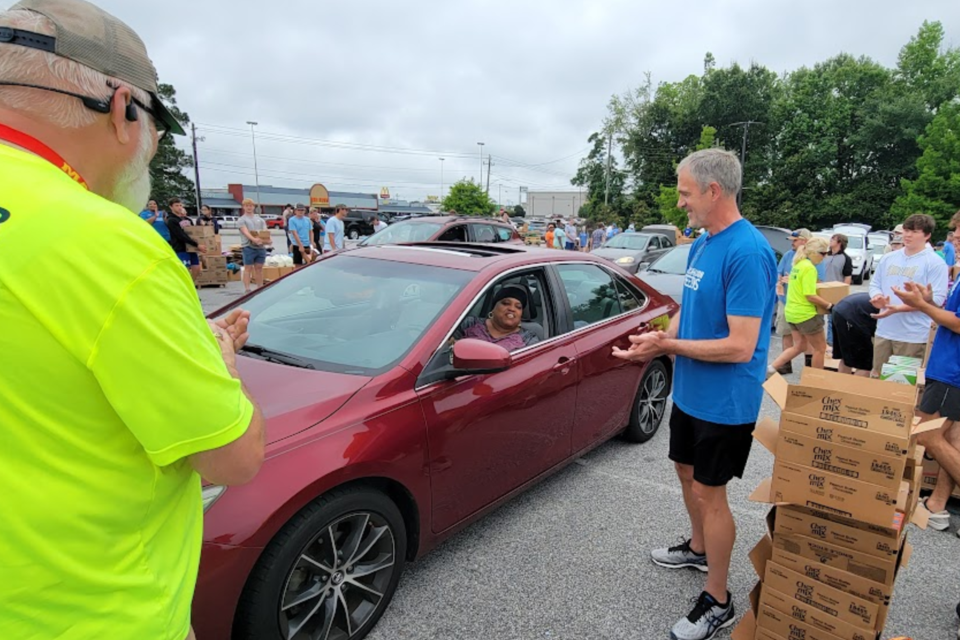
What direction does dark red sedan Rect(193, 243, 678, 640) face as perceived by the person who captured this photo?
facing the viewer and to the left of the viewer

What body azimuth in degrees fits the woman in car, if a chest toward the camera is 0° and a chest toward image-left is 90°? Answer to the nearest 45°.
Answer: approximately 0°

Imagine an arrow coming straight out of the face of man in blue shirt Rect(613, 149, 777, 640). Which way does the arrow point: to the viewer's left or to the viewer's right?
to the viewer's left

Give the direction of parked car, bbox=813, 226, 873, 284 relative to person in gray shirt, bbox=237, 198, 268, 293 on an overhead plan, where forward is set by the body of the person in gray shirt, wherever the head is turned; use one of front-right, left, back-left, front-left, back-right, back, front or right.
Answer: left

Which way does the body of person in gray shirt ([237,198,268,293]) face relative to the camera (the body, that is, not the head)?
toward the camera

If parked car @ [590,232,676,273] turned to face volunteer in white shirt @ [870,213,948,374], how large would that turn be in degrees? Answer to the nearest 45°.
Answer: approximately 45° to its left

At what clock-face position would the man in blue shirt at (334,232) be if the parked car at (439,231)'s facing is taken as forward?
The man in blue shirt is roughly at 3 o'clock from the parked car.

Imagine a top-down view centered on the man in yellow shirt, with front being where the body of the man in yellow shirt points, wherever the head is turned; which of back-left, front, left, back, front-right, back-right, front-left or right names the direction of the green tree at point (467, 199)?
front

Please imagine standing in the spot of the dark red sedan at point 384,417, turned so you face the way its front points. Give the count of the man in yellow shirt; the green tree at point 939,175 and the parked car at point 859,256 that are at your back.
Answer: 2

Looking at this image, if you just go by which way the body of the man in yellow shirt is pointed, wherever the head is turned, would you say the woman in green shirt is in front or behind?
in front

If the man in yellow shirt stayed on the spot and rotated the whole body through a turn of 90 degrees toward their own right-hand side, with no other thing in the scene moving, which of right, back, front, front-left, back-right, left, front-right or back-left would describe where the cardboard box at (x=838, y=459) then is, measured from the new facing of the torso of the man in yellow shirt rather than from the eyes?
front-left

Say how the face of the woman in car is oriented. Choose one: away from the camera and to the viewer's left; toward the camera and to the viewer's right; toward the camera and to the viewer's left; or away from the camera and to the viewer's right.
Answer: toward the camera and to the viewer's right

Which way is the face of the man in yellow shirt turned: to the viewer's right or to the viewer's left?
to the viewer's right

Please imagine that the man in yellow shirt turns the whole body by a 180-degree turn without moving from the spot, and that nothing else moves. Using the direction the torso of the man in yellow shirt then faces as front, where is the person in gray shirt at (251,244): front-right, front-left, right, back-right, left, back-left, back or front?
back-right

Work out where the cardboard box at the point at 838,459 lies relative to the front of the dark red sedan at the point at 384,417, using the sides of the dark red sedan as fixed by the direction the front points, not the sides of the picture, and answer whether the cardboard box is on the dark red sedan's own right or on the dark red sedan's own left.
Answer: on the dark red sedan's own left

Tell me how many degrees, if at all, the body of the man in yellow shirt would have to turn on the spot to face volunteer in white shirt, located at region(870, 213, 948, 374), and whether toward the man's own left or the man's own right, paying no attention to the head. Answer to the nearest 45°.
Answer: approximately 45° to the man's own right

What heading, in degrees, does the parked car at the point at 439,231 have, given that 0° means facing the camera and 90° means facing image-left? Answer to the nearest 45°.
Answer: approximately 45°
